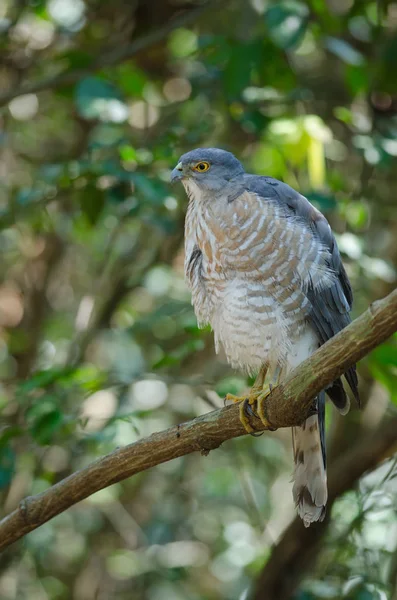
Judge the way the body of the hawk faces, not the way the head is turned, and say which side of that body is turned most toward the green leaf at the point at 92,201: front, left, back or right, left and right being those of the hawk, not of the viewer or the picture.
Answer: right

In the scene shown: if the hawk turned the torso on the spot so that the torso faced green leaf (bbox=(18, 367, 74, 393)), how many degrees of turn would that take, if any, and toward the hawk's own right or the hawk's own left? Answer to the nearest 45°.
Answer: approximately 45° to the hawk's own right

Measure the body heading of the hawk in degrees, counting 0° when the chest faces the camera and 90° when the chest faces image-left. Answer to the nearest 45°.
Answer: approximately 45°

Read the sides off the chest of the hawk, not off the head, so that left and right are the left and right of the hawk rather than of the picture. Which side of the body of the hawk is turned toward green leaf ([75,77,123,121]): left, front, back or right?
right

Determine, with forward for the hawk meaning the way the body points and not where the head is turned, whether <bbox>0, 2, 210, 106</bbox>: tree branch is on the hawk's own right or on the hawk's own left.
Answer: on the hawk's own right

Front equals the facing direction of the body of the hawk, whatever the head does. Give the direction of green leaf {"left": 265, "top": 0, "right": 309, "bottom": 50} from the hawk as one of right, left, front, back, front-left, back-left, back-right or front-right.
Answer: back-right
